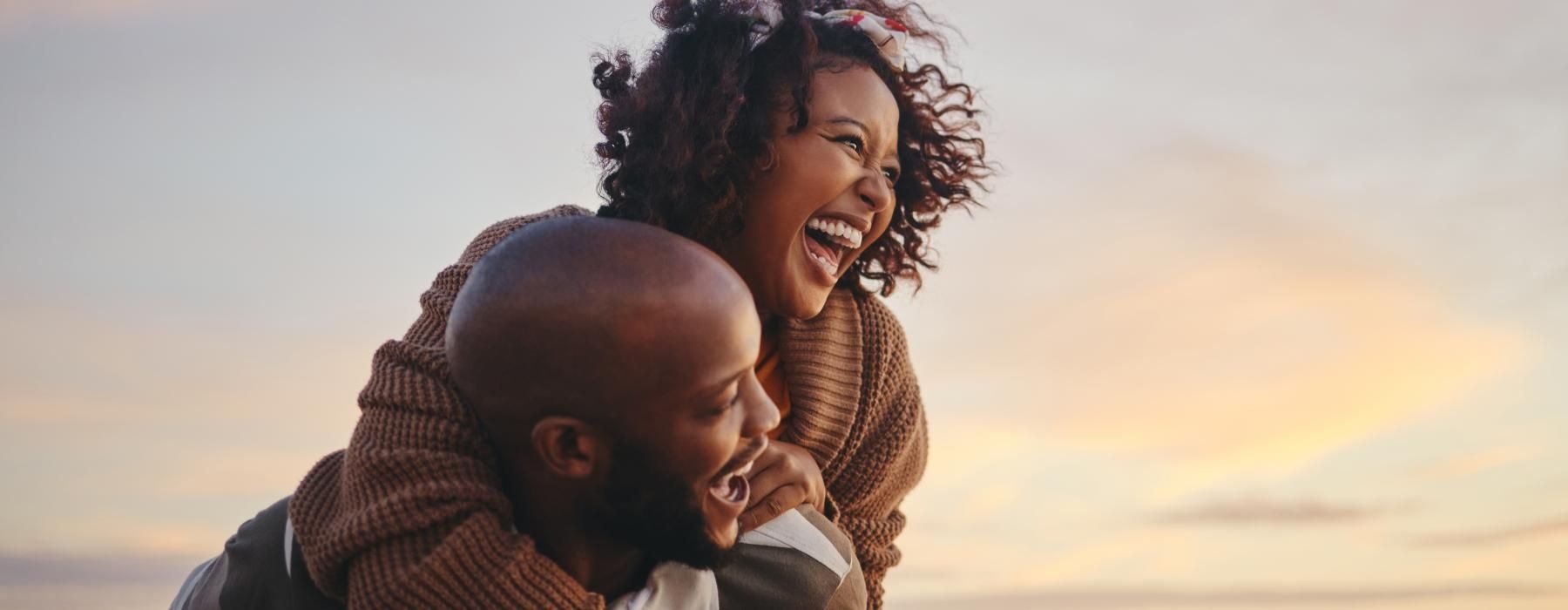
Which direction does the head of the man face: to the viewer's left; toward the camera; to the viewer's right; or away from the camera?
to the viewer's right

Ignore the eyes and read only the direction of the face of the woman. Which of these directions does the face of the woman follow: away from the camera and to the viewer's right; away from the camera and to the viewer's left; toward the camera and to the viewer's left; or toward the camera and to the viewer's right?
toward the camera and to the viewer's right

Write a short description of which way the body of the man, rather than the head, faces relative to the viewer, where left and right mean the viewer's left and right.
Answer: facing the viewer and to the right of the viewer
